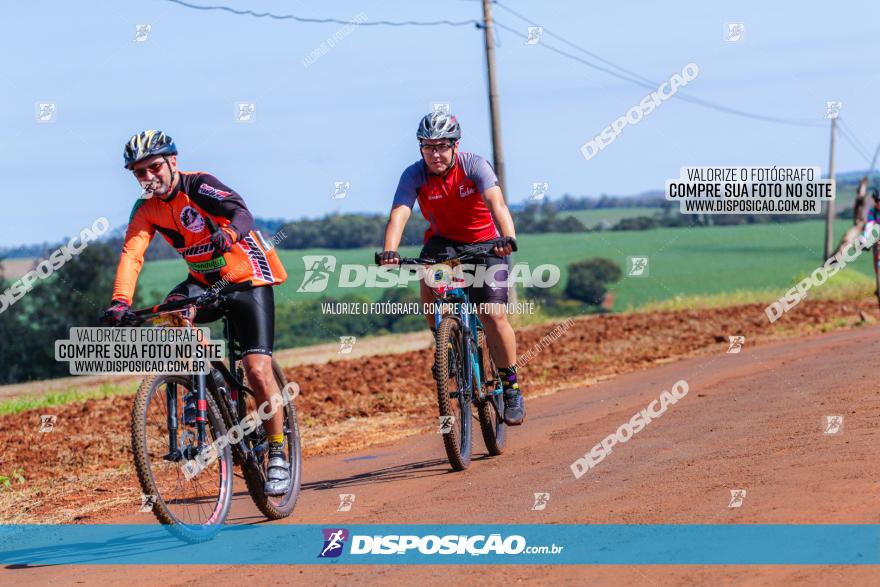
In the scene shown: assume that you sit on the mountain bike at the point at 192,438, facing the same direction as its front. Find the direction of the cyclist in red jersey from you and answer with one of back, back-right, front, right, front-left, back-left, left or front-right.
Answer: back

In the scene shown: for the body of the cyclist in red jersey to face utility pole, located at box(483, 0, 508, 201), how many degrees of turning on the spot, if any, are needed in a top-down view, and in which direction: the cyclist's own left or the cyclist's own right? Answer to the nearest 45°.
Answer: approximately 180°

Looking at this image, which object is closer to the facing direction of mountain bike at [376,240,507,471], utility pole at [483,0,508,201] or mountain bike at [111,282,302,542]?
the mountain bike

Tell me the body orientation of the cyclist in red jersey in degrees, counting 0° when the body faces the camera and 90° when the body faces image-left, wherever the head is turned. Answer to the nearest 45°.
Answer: approximately 0°

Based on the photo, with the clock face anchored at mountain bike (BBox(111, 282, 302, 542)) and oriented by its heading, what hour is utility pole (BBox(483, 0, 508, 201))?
The utility pole is roughly at 5 o'clock from the mountain bike.

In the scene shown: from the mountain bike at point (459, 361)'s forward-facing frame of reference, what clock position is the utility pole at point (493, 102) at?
The utility pole is roughly at 6 o'clock from the mountain bike.

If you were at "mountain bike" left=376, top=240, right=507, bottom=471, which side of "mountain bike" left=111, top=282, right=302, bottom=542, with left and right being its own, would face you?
back

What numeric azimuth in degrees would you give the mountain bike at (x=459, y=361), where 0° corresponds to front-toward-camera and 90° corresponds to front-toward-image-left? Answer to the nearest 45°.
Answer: approximately 0°

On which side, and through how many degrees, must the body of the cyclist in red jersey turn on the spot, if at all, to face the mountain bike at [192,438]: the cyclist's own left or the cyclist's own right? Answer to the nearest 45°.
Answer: approximately 45° to the cyclist's own right

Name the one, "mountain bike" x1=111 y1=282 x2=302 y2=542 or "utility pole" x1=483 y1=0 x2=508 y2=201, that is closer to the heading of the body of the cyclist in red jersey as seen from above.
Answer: the mountain bike
